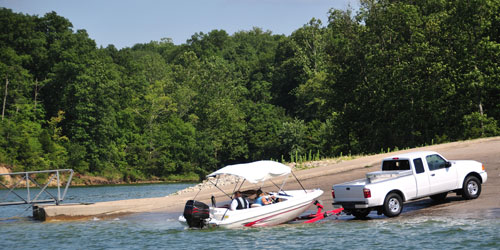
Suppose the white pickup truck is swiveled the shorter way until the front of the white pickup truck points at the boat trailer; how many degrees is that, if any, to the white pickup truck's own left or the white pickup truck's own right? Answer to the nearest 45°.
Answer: approximately 135° to the white pickup truck's own left

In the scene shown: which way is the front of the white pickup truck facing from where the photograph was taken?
facing away from the viewer and to the right of the viewer

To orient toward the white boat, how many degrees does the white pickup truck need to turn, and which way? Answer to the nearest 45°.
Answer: approximately 135° to its left
